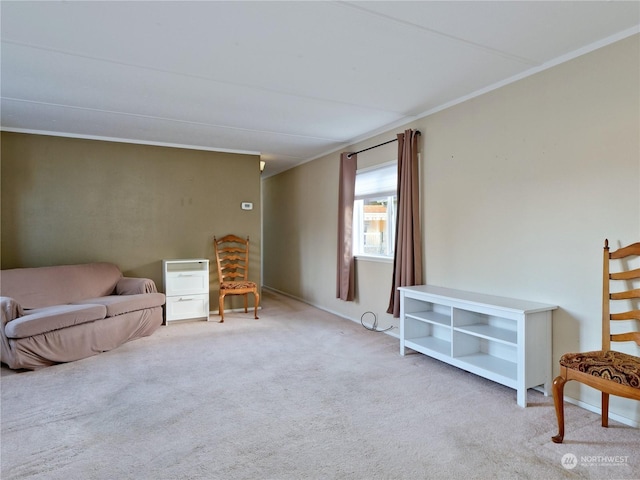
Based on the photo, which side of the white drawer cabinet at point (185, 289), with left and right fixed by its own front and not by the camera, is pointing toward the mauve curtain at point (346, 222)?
left

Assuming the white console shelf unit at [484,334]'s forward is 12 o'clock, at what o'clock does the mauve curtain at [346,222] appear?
The mauve curtain is roughly at 3 o'clock from the white console shelf unit.

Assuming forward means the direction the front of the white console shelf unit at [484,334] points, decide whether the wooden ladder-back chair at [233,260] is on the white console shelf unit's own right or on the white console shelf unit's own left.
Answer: on the white console shelf unit's own right

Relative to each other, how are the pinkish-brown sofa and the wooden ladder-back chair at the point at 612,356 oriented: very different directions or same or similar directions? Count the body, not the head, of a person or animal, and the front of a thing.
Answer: very different directions

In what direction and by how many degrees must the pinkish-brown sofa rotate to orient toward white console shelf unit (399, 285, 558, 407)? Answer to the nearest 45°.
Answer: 0° — it already faces it

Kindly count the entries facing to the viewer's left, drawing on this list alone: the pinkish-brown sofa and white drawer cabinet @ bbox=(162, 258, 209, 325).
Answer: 0

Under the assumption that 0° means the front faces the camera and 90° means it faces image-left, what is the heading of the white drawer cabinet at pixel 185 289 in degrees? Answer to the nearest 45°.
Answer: approximately 0°

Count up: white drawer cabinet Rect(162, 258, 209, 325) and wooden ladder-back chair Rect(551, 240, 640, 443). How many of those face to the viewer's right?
0

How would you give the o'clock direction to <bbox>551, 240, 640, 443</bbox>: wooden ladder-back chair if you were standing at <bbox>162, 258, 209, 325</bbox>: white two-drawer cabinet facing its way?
The wooden ladder-back chair is roughly at 11 o'clock from the white two-drawer cabinet.

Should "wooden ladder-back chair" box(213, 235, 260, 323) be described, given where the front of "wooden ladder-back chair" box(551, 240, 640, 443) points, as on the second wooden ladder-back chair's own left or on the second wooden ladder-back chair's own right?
on the second wooden ladder-back chair's own right

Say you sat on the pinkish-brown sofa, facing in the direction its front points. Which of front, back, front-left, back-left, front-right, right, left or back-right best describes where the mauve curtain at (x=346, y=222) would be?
front-left

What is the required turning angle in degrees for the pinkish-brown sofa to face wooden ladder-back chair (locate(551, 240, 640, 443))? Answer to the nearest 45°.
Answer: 0° — it already faces it

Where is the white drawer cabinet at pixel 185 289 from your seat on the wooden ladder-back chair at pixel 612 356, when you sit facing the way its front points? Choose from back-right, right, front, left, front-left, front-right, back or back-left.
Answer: front-right

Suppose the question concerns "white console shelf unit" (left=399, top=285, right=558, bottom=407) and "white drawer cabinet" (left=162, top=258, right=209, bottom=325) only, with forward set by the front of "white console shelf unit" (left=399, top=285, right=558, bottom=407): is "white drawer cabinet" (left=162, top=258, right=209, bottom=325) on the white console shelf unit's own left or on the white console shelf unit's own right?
on the white console shelf unit's own right

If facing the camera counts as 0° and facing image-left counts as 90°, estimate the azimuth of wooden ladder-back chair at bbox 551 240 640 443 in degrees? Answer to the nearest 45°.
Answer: approximately 45°

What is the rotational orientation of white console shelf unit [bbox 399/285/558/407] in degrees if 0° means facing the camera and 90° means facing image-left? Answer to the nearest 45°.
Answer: approximately 45°
